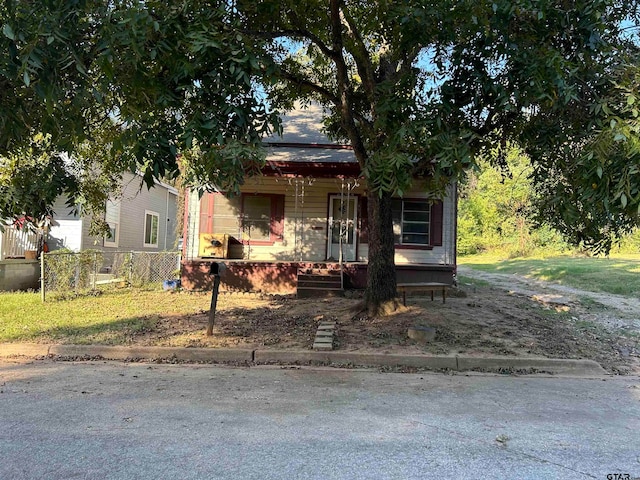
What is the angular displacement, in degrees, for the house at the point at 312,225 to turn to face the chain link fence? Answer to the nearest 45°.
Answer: approximately 90° to its right

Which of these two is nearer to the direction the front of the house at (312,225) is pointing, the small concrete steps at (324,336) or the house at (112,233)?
the small concrete steps

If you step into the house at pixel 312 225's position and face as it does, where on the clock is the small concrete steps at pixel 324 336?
The small concrete steps is roughly at 12 o'clock from the house.

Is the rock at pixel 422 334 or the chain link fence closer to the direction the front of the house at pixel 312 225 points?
the rock

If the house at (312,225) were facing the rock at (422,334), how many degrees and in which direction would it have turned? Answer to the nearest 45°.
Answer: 0° — it already faces it

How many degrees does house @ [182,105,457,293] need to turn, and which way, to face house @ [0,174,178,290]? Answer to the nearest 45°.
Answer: approximately 135° to its right

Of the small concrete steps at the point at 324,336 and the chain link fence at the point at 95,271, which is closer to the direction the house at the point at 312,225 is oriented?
the small concrete steps

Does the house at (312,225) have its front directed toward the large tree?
yes

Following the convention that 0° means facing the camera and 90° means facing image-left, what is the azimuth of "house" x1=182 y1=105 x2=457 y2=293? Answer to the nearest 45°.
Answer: approximately 0°

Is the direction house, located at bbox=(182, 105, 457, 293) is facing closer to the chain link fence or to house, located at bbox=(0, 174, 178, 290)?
the chain link fence

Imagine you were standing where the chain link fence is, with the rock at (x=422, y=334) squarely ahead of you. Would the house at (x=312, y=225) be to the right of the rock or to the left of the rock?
left
